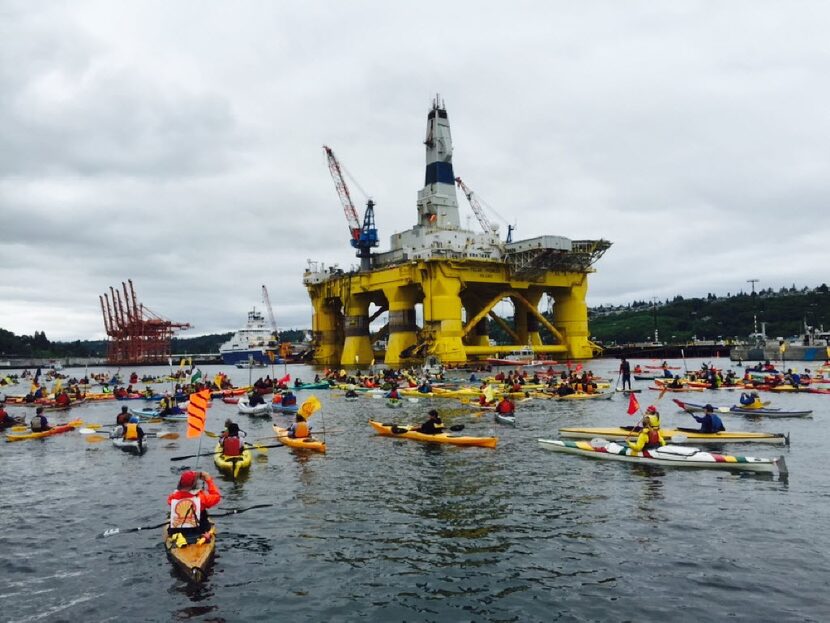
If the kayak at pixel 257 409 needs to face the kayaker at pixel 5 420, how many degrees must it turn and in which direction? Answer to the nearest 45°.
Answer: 0° — it already faces them

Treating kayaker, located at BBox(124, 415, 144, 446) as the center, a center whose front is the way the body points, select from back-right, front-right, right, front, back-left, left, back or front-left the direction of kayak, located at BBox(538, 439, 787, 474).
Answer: back-right

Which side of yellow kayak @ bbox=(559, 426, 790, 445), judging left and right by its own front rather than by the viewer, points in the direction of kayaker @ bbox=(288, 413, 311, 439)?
front

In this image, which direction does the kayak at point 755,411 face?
to the viewer's left

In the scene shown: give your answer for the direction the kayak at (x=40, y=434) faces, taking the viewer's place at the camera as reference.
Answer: facing to the right of the viewer

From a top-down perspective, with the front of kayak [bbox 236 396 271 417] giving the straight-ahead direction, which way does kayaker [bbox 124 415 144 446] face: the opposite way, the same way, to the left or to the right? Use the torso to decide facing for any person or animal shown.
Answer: to the right

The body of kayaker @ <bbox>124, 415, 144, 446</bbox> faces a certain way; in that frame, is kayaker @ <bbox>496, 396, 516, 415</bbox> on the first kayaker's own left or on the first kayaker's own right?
on the first kayaker's own right

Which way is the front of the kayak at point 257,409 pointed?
to the viewer's left

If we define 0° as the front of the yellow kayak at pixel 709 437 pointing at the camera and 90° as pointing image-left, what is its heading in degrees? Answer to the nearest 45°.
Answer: approximately 90°

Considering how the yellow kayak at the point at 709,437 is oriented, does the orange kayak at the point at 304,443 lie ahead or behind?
ahead

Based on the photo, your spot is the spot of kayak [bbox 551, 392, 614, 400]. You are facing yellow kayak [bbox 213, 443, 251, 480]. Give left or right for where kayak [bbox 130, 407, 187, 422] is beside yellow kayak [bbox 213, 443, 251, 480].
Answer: right
